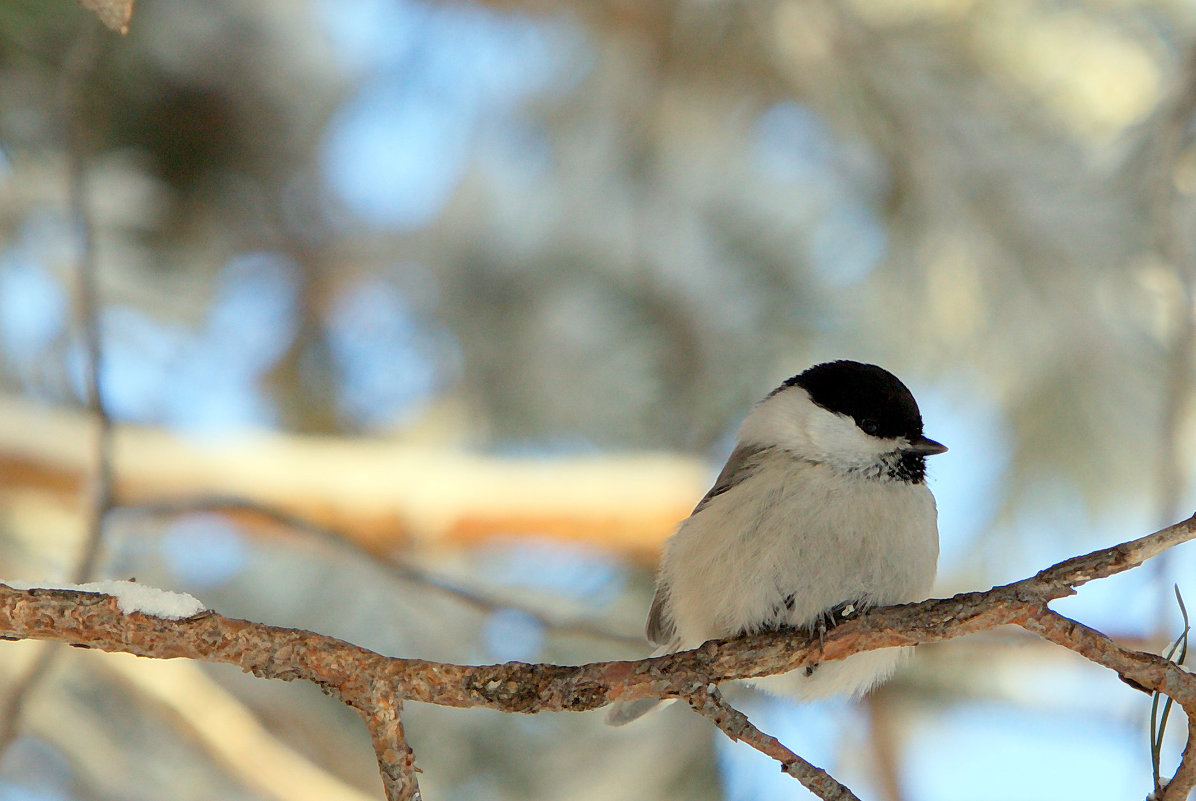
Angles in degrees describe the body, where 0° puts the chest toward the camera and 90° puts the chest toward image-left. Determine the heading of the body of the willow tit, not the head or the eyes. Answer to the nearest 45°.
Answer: approximately 315°

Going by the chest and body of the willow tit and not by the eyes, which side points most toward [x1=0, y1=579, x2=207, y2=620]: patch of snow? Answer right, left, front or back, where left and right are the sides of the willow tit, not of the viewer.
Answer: right
